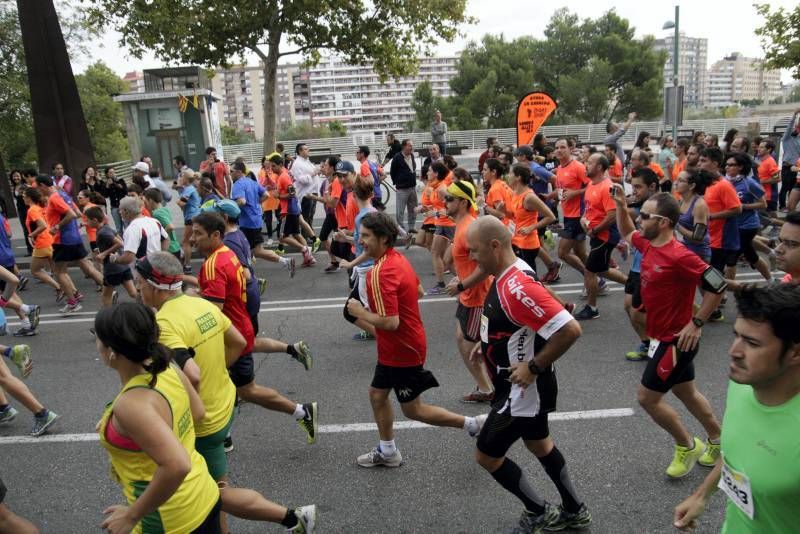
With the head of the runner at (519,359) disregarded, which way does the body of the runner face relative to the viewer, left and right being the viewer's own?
facing to the left of the viewer

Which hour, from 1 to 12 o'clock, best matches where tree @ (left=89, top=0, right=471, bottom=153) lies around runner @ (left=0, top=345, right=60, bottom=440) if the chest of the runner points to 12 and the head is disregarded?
The tree is roughly at 4 o'clock from the runner.

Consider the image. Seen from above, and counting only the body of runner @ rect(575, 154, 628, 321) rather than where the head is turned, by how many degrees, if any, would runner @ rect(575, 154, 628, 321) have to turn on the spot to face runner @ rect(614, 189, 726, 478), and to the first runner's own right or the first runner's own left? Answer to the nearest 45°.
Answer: approximately 90° to the first runner's own left

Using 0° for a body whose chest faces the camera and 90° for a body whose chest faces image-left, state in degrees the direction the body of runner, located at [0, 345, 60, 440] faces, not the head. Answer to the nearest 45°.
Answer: approximately 90°

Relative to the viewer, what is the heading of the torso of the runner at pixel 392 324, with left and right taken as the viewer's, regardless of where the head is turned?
facing to the left of the viewer

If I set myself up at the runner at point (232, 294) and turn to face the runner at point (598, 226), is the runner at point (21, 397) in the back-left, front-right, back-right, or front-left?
back-left

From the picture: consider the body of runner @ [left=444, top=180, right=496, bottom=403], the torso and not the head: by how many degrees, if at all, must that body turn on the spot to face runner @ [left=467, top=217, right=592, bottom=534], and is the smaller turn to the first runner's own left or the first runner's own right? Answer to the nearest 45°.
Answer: approximately 90° to the first runner's own left

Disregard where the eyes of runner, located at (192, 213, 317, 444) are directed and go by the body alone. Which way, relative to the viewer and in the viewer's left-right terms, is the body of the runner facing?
facing to the left of the viewer

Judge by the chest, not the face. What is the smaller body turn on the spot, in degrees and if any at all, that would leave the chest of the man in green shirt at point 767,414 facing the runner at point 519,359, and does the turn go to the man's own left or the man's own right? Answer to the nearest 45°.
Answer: approximately 90° to the man's own right
